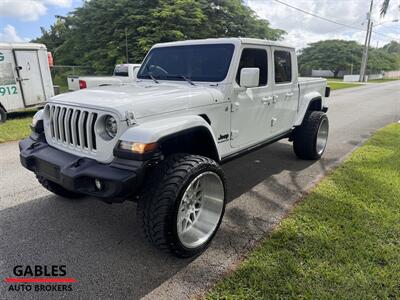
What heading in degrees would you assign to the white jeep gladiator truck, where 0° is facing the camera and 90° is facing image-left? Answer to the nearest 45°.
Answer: approximately 45°

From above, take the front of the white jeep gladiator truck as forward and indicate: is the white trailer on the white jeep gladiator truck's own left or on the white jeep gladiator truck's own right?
on the white jeep gladiator truck's own right
